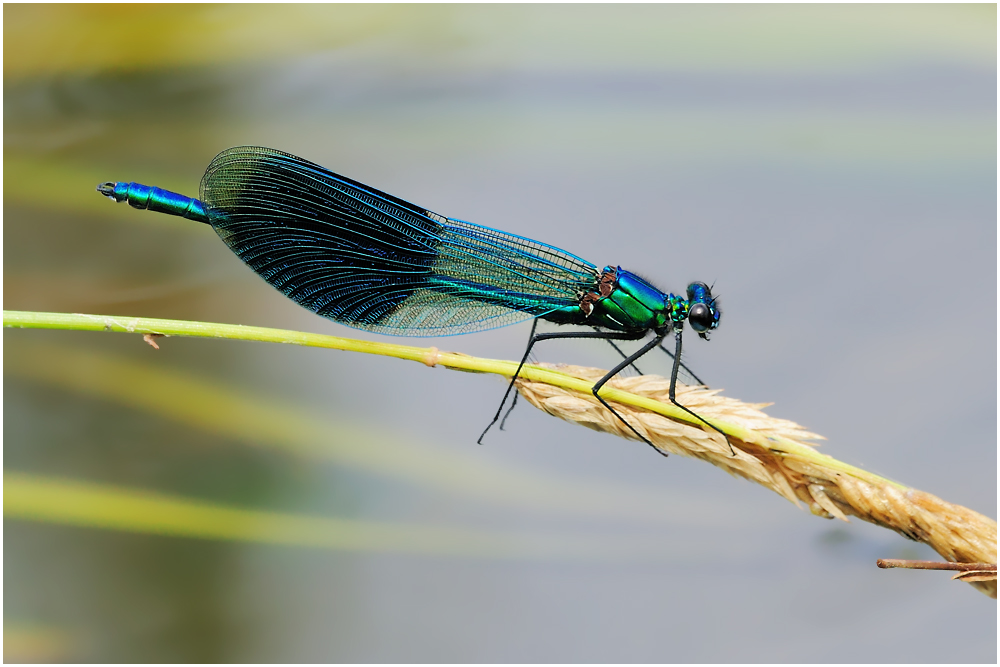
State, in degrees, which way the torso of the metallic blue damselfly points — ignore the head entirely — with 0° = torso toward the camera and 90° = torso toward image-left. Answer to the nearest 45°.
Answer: approximately 270°

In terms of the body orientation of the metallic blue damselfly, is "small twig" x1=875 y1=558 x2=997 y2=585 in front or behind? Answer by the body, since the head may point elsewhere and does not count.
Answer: in front
